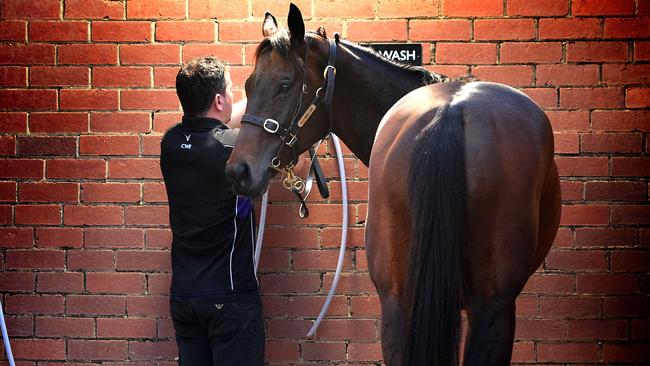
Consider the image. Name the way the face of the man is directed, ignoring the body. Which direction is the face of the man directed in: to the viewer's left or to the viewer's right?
to the viewer's right

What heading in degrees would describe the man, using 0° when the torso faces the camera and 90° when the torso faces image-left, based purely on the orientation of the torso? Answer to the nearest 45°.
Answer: approximately 225°

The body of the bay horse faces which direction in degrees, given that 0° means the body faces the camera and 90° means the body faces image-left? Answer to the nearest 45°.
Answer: approximately 180°

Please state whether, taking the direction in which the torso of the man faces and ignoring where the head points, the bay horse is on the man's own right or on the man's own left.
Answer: on the man's own right

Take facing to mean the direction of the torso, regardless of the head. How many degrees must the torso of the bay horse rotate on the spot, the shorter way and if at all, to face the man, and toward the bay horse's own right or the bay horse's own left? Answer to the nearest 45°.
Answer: approximately 45° to the bay horse's own left
